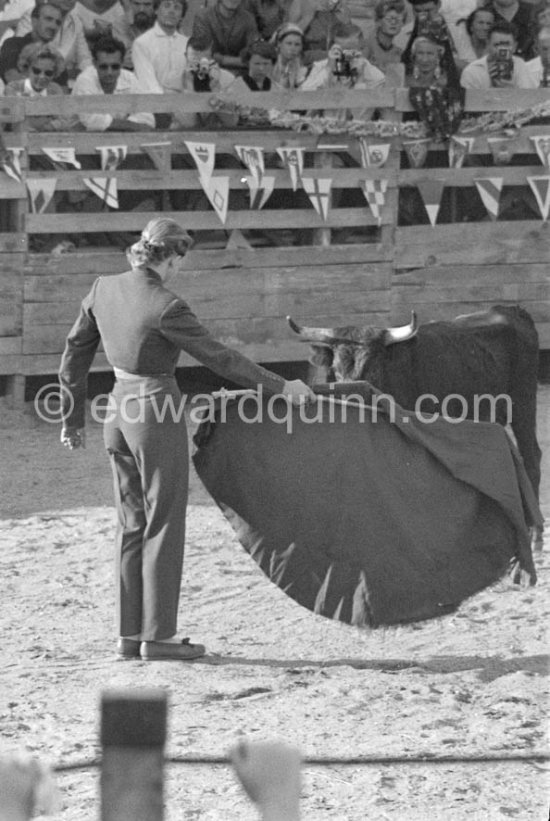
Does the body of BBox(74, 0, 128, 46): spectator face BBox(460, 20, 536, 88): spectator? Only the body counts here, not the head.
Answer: no

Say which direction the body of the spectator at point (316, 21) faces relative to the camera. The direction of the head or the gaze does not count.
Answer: toward the camera

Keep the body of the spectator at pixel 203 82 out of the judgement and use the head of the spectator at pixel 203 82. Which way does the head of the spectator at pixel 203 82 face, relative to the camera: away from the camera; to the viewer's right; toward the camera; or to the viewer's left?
toward the camera

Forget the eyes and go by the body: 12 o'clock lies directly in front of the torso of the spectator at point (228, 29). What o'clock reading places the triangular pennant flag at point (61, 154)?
The triangular pennant flag is roughly at 2 o'clock from the spectator.

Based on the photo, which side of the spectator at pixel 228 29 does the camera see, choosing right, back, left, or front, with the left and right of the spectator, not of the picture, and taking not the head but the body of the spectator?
front

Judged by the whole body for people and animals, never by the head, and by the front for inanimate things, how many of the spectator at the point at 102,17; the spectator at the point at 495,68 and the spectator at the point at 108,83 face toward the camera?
3

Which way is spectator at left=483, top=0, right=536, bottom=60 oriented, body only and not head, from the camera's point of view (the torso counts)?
toward the camera

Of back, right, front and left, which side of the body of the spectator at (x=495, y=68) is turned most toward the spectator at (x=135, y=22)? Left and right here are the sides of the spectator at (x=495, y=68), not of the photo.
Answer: right

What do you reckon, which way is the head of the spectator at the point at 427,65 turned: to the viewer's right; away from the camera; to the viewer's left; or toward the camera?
toward the camera

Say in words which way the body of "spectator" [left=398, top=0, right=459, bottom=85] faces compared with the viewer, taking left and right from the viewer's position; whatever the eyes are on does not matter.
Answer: facing the viewer

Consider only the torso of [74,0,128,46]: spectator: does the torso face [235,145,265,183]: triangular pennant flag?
no

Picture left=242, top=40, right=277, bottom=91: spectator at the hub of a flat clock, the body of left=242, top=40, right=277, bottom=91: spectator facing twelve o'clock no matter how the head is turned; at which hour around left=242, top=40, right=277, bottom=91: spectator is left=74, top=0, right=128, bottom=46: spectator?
left=74, top=0, right=128, bottom=46: spectator is roughly at 3 o'clock from left=242, top=40, right=277, bottom=91: spectator.

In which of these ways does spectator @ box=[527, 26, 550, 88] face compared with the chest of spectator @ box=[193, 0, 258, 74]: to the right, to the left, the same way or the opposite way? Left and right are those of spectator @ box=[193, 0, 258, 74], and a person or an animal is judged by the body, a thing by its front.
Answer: the same way

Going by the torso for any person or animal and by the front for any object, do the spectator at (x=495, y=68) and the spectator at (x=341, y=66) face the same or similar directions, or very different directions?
same or similar directions

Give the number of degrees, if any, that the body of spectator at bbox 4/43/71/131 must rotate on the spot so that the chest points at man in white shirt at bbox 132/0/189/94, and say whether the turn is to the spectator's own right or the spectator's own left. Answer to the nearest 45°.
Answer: approximately 90° to the spectator's own left

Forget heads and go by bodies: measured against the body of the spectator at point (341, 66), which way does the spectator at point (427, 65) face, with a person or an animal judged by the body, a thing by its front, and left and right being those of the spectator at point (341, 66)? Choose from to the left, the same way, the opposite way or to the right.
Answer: the same way

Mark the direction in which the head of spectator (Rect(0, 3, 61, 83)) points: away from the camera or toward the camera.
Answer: toward the camera

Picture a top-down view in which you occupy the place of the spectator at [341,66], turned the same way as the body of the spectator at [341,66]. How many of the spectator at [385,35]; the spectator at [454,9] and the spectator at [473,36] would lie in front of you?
0
